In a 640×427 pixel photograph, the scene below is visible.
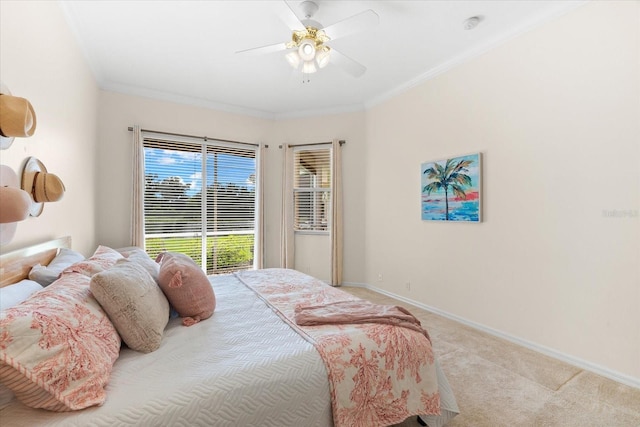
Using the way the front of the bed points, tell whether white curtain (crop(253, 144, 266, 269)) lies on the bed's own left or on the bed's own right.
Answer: on the bed's own left

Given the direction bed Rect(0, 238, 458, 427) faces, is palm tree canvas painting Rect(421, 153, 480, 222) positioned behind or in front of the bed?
in front

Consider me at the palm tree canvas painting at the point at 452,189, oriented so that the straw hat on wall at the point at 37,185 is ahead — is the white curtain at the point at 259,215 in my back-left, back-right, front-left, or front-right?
front-right

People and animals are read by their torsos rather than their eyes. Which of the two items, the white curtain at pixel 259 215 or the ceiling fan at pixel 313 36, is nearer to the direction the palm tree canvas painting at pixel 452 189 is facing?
the ceiling fan

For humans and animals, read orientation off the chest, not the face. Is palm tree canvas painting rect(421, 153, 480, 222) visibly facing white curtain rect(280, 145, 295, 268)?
no

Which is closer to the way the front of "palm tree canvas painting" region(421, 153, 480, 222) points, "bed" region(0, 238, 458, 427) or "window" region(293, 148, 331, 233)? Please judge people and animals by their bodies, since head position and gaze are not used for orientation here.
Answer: the bed

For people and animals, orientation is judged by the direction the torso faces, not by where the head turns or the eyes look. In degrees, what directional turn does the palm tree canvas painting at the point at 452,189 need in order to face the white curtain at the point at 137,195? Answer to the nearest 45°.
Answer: approximately 45° to its right

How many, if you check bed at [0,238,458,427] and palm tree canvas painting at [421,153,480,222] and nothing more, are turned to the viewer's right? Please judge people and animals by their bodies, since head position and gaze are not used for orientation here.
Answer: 1

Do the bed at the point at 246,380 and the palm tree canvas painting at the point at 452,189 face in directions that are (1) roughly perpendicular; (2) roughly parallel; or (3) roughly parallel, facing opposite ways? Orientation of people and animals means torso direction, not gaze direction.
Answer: roughly parallel, facing opposite ways

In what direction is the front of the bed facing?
to the viewer's right

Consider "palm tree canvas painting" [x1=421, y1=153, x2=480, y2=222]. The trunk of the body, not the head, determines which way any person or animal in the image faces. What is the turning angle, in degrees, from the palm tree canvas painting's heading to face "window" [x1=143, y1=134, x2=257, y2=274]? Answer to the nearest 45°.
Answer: approximately 45° to its right

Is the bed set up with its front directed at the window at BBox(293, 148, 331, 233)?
no

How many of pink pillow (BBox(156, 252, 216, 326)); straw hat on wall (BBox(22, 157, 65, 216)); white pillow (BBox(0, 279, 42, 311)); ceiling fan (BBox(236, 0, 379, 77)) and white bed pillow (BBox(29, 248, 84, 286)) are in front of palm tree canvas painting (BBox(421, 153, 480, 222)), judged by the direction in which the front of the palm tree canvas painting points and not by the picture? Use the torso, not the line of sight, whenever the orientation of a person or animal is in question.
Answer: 5

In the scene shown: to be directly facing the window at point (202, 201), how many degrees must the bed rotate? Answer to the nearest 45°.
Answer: approximately 90° to its left

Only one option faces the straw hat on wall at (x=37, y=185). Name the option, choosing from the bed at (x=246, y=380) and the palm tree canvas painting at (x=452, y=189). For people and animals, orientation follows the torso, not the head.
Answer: the palm tree canvas painting
